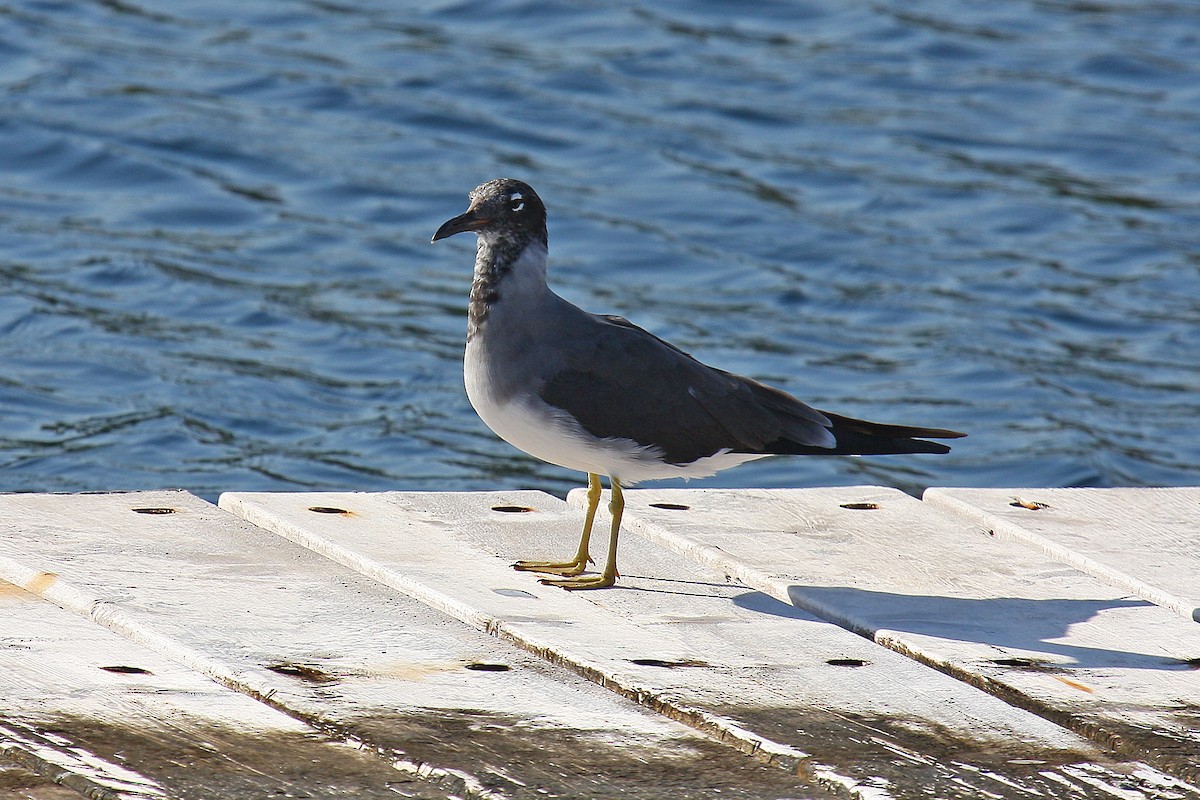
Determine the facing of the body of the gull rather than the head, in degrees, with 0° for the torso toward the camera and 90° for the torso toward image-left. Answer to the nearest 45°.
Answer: approximately 90°
